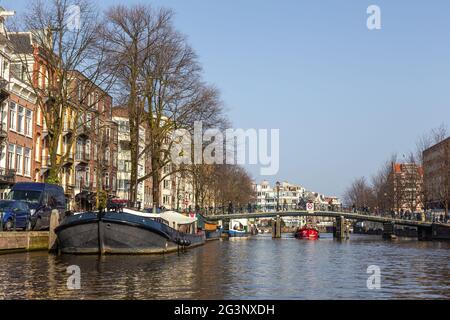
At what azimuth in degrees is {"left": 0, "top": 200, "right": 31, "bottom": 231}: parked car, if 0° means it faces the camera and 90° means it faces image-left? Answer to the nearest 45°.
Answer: approximately 45°

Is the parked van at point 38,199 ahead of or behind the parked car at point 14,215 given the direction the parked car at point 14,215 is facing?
behind

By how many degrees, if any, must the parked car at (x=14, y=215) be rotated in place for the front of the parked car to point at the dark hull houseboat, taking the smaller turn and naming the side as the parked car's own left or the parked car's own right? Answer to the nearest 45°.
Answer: approximately 90° to the parked car's own left

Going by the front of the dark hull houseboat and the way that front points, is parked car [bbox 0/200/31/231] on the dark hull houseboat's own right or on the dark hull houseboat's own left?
on the dark hull houseboat's own right

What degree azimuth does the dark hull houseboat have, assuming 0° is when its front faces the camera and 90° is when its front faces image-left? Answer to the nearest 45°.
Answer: approximately 45°

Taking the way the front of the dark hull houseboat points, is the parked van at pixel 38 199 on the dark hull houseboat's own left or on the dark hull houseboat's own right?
on the dark hull houseboat's own right
